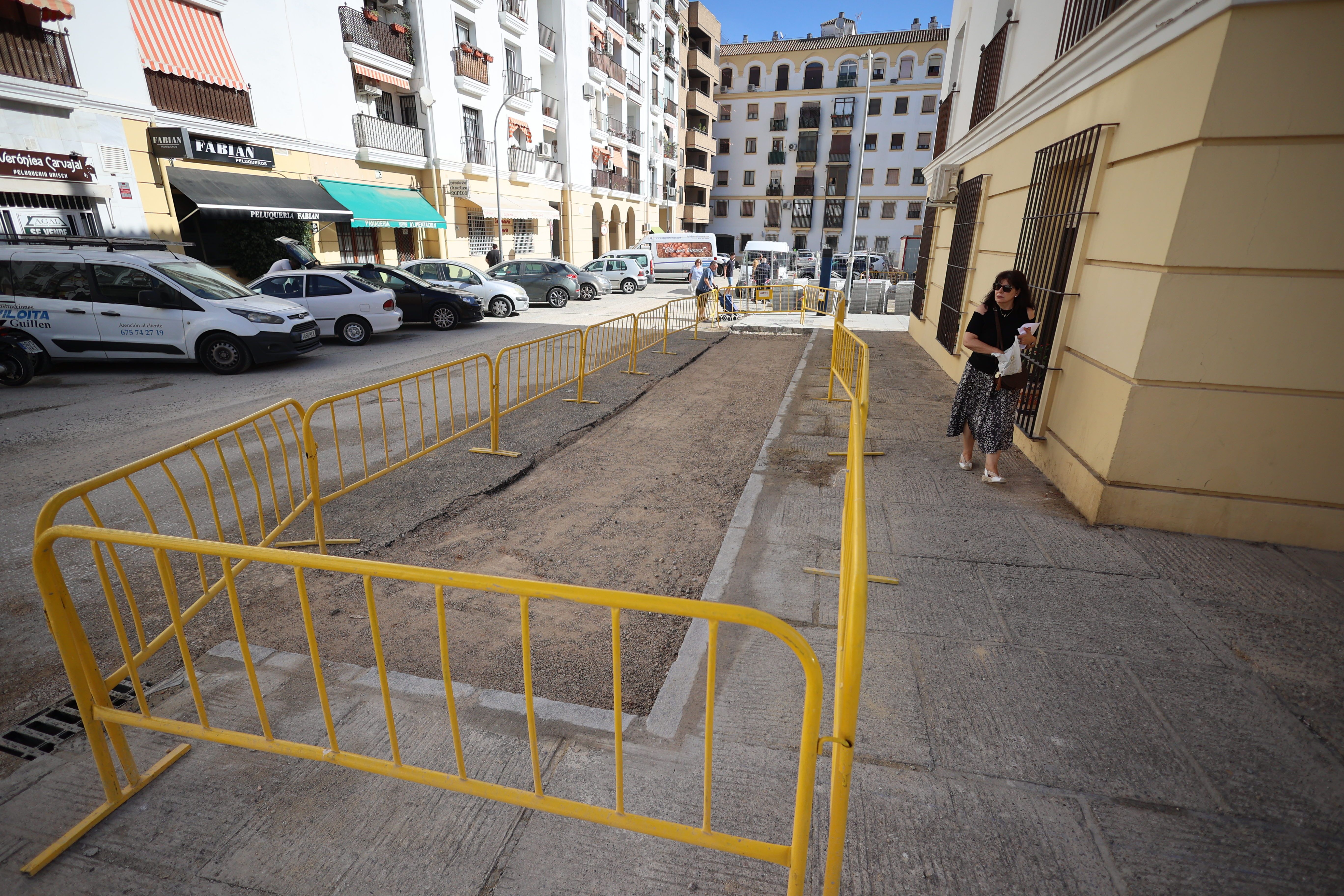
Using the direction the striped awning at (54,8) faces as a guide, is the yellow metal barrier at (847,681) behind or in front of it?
in front

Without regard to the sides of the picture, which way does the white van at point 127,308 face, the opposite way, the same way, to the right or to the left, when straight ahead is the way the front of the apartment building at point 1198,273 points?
the opposite way

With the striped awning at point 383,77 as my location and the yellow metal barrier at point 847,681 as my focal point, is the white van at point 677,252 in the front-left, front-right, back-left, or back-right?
back-left

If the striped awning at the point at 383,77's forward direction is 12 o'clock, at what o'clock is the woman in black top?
The woman in black top is roughly at 1 o'clock from the striped awning.

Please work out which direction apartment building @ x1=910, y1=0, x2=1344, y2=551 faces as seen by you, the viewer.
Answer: facing the viewer and to the left of the viewer

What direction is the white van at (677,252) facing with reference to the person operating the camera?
facing to the left of the viewer

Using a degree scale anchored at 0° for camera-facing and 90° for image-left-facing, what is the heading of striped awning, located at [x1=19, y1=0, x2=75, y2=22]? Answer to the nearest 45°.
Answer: approximately 315°

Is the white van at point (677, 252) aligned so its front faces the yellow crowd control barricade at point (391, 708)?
no

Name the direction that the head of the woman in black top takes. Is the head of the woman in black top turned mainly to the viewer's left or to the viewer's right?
to the viewer's left

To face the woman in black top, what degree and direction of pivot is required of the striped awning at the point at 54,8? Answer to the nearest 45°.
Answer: approximately 45° to its right

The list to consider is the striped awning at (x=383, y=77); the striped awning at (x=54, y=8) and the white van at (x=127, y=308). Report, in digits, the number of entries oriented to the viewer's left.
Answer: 0

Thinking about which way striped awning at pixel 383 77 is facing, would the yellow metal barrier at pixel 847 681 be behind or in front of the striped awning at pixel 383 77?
in front
